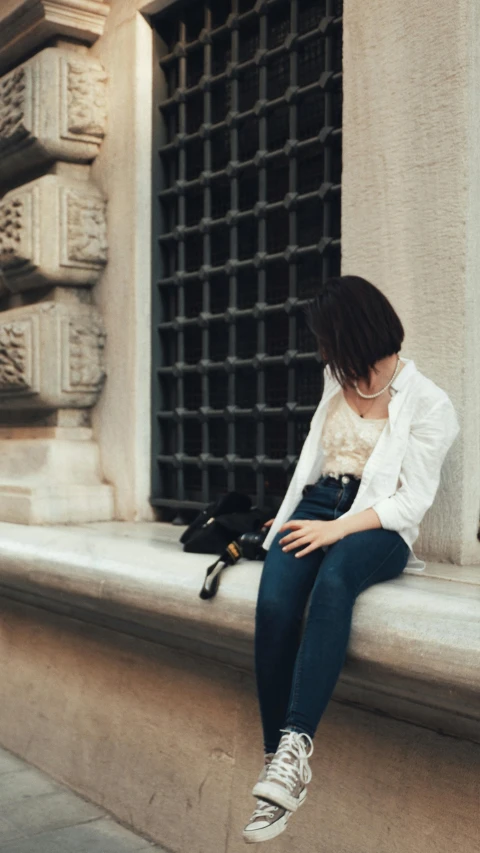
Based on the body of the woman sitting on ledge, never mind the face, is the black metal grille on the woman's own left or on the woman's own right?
on the woman's own right

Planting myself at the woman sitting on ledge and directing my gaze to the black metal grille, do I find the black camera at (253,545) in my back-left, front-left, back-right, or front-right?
front-left

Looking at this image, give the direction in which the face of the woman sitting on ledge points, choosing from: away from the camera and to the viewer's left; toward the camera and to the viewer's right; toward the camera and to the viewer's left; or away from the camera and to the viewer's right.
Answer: toward the camera and to the viewer's left

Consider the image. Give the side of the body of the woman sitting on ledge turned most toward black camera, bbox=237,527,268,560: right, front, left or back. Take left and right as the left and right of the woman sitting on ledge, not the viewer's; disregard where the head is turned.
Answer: right

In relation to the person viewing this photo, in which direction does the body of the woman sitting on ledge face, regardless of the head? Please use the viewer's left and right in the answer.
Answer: facing the viewer and to the left of the viewer
